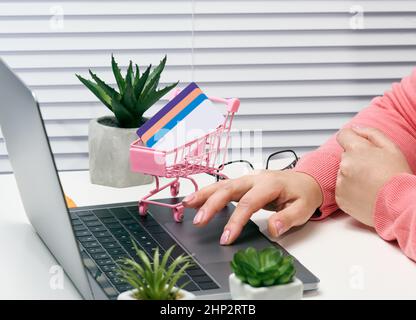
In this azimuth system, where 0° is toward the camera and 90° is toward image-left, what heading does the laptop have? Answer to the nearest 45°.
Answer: approximately 270°

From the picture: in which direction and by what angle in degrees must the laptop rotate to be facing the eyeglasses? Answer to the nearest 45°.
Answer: approximately 45° to its left
